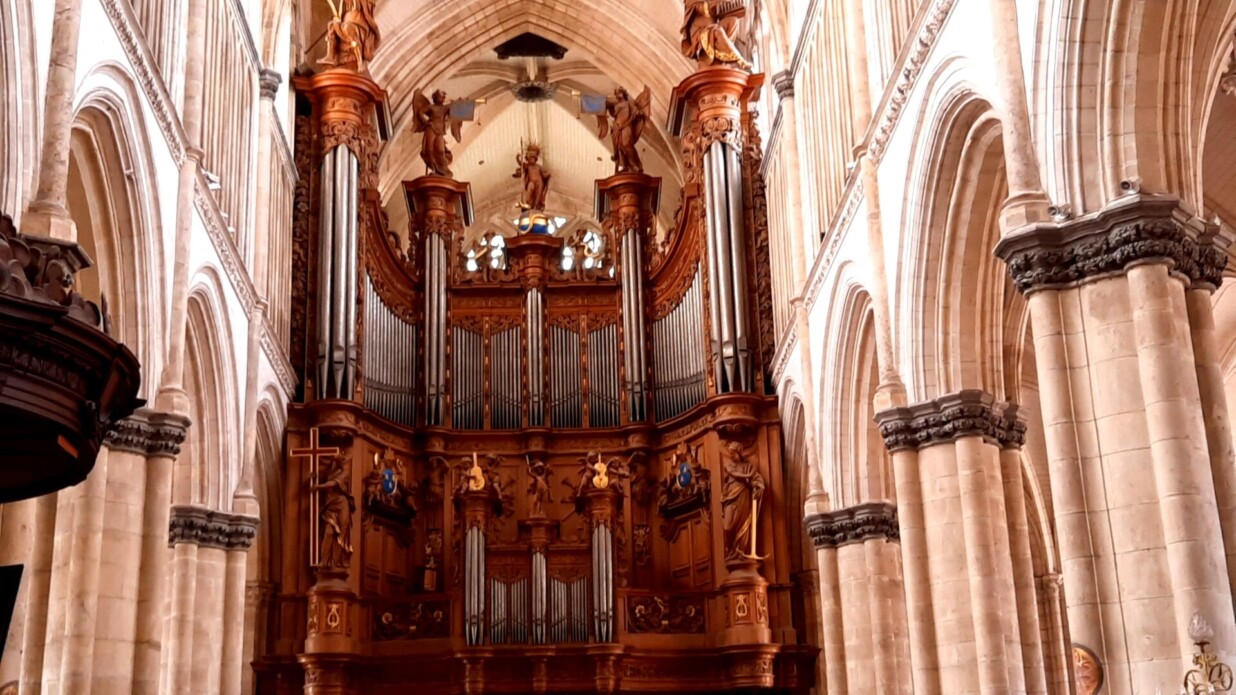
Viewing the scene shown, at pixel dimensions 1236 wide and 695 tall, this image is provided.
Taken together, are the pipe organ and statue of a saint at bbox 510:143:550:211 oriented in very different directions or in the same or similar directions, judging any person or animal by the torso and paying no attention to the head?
same or similar directions

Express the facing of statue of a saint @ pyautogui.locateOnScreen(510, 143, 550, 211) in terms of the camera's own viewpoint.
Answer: facing the viewer

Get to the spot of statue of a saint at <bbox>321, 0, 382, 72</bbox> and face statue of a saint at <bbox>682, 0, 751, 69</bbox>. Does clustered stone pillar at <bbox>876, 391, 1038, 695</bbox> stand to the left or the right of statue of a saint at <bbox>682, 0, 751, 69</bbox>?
right

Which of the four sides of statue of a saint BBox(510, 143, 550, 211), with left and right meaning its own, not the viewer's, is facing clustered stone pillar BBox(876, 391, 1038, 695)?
front

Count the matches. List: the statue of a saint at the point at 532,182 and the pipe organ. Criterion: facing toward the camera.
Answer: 2

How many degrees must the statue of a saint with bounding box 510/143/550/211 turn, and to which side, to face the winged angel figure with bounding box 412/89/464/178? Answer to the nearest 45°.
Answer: approximately 45° to its right

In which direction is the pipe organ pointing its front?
toward the camera

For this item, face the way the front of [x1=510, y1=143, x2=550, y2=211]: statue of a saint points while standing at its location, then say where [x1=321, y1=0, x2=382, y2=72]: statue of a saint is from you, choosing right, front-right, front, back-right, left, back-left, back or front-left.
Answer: front-right
